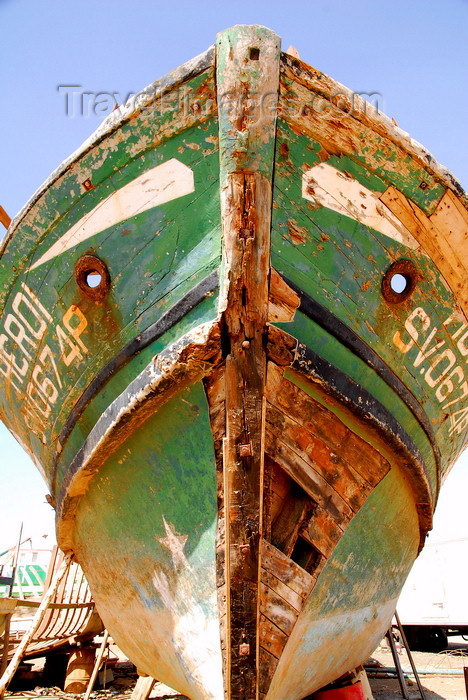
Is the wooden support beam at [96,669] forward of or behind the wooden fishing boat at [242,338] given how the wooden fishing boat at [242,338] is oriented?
behind

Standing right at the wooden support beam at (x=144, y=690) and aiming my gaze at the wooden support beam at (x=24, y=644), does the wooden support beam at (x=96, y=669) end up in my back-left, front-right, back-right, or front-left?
front-right

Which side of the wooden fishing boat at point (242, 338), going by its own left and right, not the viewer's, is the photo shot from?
front

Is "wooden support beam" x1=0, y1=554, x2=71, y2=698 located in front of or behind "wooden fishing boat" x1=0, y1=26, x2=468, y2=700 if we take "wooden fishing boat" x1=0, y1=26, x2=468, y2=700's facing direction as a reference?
behind
